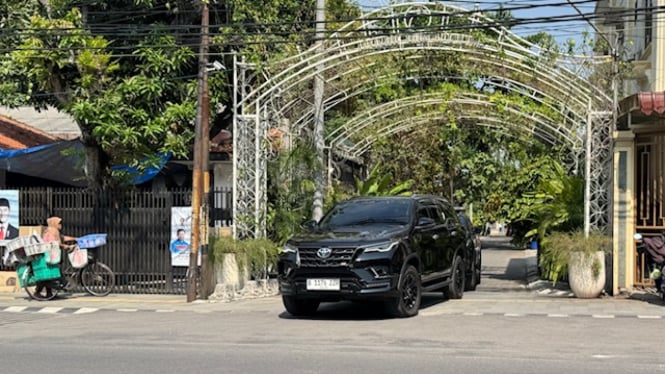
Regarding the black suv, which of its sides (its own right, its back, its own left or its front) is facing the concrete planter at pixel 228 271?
right

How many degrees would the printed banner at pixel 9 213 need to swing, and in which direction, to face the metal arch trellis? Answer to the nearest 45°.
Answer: approximately 45° to its left

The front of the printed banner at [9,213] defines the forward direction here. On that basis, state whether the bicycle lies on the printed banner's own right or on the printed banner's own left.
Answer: on the printed banner's own left

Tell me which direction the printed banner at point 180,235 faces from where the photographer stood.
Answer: facing the viewer

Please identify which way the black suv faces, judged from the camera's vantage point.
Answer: facing the viewer and to the left of the viewer

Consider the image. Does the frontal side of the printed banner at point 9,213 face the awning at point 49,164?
no

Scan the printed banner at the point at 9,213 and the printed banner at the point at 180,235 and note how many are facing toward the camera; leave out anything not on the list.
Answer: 2

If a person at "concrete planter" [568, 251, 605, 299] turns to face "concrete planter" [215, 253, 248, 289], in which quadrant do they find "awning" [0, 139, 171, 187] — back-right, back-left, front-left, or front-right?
front-right

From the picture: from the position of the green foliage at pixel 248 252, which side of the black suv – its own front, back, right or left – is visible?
right

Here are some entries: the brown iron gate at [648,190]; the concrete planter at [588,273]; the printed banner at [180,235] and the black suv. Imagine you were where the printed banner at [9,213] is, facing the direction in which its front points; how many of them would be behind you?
0

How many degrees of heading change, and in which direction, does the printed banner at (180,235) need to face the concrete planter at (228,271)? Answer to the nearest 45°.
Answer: approximately 45° to its left

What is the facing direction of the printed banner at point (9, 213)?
toward the camera

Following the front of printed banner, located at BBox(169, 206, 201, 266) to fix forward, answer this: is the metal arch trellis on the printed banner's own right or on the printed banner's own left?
on the printed banner's own left

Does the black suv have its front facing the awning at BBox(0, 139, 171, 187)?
no

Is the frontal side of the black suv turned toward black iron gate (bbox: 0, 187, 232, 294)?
no

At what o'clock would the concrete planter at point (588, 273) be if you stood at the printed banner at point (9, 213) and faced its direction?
The concrete planter is roughly at 10 o'clock from the printed banner.

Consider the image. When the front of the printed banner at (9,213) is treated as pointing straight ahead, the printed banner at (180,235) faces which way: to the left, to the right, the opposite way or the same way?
the same way
